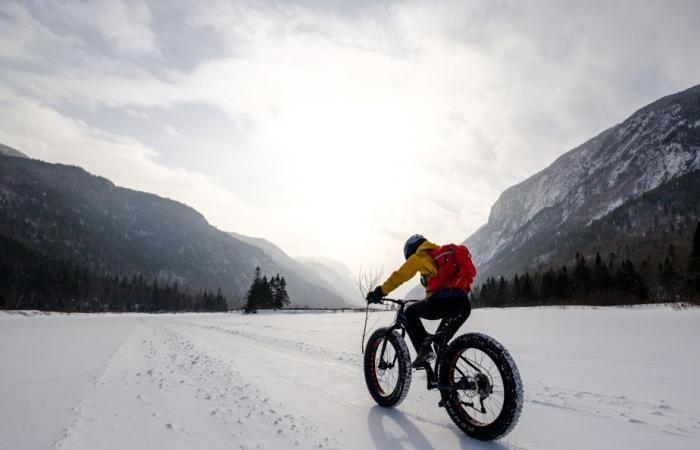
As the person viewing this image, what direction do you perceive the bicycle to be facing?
facing away from the viewer and to the left of the viewer
